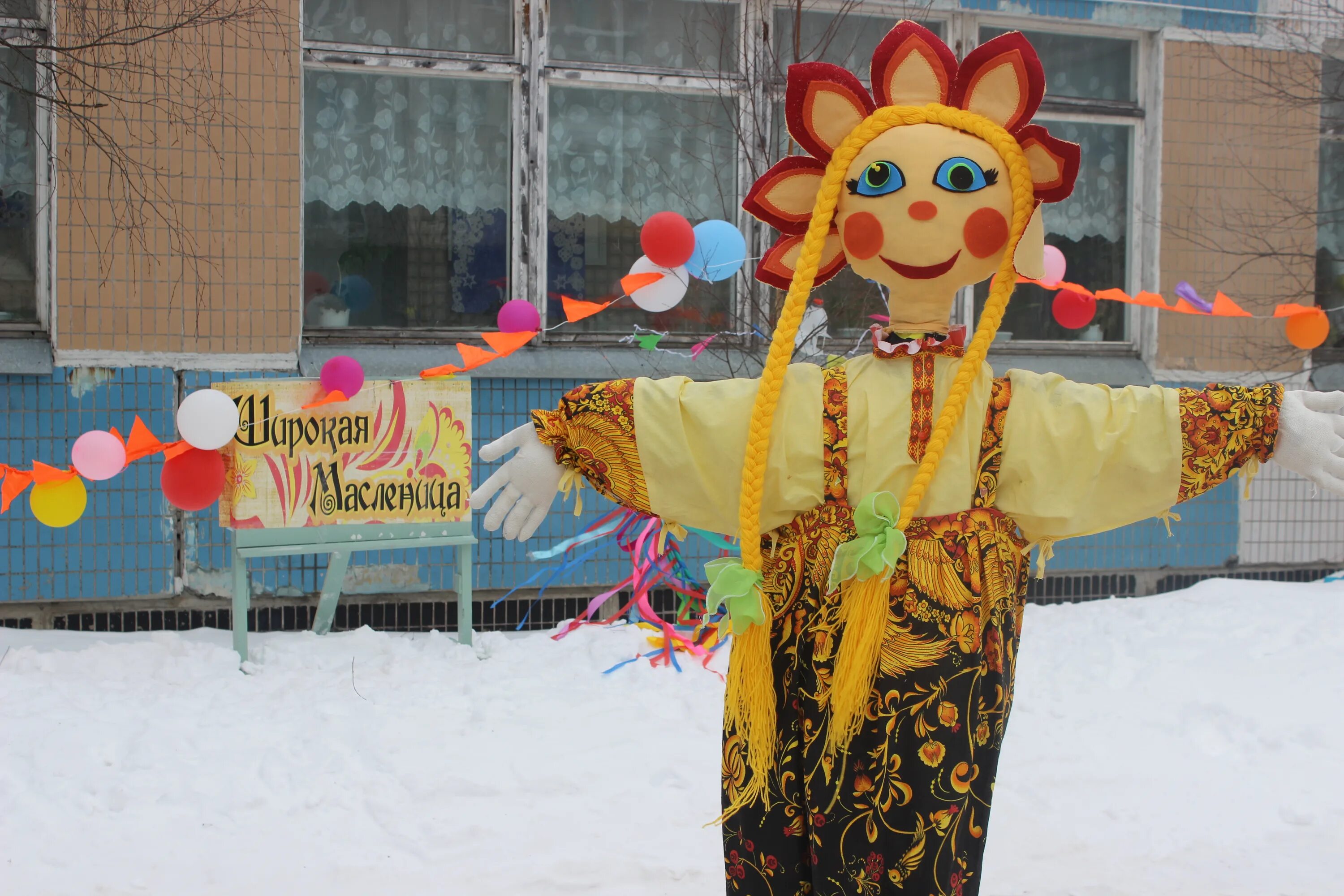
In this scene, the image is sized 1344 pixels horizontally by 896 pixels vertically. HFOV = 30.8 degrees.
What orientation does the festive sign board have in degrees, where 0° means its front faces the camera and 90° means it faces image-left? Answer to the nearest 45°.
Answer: approximately 0°

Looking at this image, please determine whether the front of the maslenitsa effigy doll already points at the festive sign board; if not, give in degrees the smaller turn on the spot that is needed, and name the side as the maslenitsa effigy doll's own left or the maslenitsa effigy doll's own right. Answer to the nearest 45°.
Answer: approximately 135° to the maslenitsa effigy doll's own right
